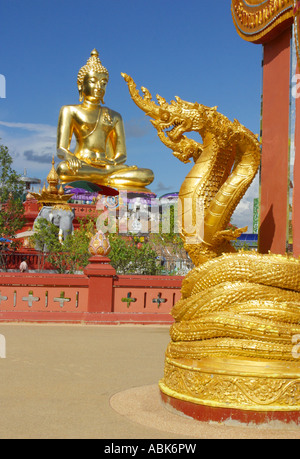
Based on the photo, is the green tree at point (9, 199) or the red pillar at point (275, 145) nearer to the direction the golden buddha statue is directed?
the red pillar

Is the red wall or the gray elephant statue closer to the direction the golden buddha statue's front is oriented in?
the red wall

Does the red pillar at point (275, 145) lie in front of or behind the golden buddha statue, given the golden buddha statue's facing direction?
in front

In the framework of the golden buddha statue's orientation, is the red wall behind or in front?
in front

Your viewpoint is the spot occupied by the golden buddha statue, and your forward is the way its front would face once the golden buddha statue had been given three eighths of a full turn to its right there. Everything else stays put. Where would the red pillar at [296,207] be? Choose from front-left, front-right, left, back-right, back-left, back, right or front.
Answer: left

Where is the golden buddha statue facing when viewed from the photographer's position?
facing the viewer and to the right of the viewer
